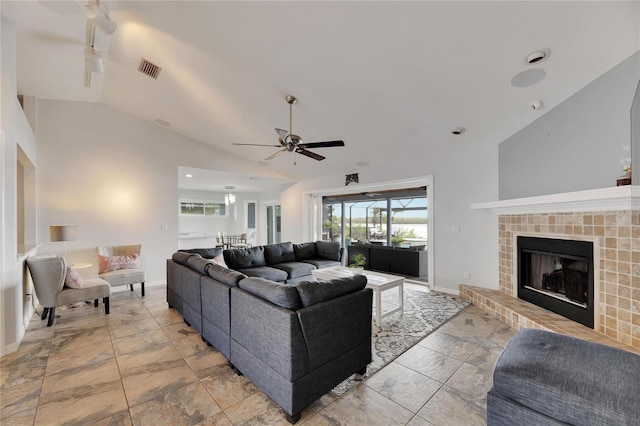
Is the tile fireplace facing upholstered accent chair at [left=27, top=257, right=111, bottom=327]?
yes

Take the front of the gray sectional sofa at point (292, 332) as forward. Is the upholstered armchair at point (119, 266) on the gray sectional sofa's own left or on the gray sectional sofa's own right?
on the gray sectional sofa's own left

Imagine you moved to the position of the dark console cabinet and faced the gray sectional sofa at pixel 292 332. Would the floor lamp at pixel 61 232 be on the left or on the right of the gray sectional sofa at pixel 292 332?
right

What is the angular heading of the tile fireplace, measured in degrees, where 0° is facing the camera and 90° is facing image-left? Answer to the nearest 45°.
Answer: approximately 45°

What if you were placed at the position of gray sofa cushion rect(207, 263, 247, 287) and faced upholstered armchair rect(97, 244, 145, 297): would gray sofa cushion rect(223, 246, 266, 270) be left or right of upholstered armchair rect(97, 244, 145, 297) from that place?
right

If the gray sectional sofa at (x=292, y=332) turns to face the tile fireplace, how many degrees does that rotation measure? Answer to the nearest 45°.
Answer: approximately 45° to its right

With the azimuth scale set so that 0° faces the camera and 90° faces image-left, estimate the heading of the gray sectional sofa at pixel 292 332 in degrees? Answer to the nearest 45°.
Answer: approximately 225°

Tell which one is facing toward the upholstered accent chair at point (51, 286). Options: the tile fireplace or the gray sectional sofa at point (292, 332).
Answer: the tile fireplace
